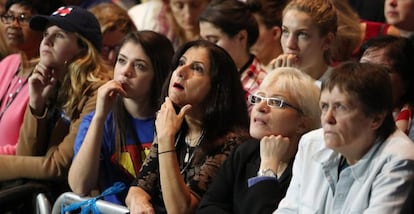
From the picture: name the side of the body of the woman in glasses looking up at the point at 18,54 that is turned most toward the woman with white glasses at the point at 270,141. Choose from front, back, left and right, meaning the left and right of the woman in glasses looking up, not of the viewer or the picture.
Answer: left

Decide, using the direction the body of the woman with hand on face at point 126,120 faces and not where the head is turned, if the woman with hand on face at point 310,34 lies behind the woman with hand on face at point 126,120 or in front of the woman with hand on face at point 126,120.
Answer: behind

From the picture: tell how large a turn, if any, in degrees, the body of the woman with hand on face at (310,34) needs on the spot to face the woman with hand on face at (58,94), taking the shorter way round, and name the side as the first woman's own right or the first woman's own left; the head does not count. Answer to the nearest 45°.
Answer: approximately 45° to the first woman's own right

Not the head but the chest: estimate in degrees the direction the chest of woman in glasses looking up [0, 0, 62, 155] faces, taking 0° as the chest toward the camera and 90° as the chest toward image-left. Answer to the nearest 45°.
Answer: approximately 45°

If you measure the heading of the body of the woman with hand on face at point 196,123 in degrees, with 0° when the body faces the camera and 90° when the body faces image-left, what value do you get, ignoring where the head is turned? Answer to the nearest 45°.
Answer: approximately 45°

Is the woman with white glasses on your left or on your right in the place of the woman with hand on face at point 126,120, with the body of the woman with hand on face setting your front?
on your left

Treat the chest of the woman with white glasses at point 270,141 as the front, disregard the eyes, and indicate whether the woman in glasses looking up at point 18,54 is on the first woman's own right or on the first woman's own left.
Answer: on the first woman's own right

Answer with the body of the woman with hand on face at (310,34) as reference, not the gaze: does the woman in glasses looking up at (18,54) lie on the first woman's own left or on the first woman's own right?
on the first woman's own right
